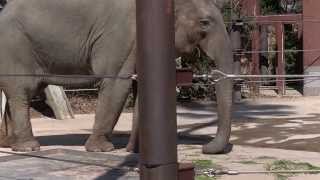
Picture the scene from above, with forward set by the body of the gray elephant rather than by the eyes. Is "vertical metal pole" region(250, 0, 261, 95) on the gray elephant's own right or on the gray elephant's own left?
on the gray elephant's own left

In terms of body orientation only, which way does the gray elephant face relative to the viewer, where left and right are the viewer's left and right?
facing to the right of the viewer

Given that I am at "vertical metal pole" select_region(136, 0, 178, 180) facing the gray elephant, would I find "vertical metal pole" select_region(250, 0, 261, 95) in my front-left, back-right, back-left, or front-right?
front-right

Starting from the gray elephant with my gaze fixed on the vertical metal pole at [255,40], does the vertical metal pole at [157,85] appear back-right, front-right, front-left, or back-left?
back-right

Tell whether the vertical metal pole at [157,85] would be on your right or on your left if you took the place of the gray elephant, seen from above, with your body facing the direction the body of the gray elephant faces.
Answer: on your right
